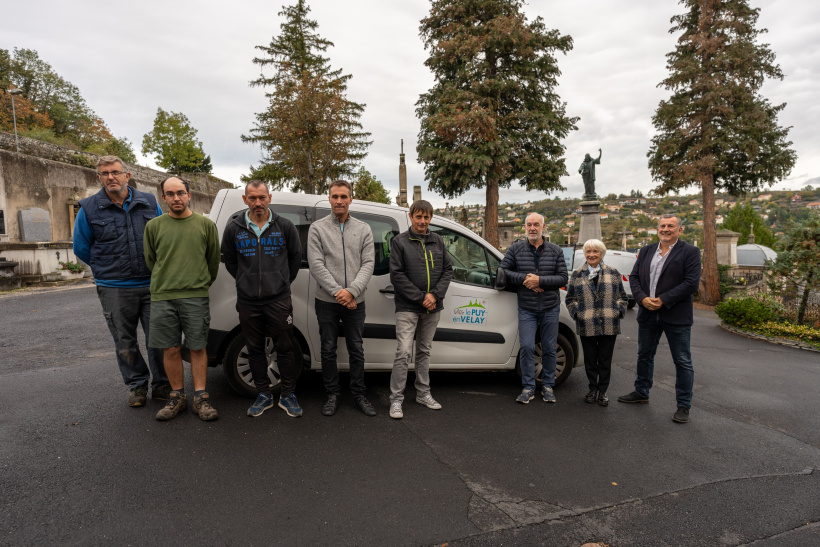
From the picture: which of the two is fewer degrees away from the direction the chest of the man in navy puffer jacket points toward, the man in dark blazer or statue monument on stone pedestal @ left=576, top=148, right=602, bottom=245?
the man in dark blazer

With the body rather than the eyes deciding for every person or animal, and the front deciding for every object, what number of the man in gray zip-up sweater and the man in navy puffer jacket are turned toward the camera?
2

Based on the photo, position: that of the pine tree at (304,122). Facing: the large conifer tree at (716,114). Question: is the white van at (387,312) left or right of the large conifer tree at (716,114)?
right

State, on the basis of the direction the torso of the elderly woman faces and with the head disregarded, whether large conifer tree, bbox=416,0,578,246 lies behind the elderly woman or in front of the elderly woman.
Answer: behind

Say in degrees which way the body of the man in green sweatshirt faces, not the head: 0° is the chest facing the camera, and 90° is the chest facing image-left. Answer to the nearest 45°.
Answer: approximately 0°

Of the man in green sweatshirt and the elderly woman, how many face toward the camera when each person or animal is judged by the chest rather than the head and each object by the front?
2

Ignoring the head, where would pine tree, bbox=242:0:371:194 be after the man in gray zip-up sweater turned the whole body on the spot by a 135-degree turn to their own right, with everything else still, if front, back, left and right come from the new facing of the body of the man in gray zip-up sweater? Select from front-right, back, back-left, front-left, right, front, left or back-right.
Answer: front-right

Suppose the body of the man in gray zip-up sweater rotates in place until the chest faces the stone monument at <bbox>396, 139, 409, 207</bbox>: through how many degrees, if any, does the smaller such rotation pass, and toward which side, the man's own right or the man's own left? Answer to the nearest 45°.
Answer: approximately 180°

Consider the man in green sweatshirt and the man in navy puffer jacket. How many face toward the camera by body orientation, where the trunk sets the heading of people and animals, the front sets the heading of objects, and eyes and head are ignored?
2
